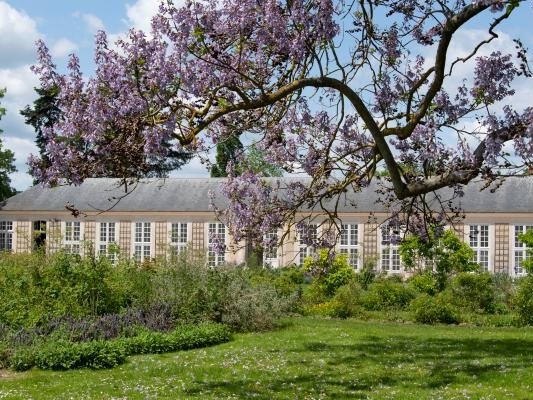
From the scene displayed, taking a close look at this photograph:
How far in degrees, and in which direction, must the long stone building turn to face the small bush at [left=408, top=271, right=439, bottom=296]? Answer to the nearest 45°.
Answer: approximately 45° to its left

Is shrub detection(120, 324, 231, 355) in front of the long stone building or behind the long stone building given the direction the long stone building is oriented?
in front

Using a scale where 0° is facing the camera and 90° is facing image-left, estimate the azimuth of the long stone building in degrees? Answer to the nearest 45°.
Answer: approximately 0°

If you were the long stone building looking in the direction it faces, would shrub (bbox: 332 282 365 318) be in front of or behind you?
in front

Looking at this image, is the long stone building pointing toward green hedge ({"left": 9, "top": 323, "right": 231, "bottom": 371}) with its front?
yes

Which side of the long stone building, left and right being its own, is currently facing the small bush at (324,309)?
front
